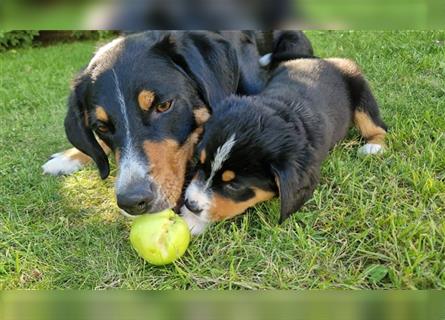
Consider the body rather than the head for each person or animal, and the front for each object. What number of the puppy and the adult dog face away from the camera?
0

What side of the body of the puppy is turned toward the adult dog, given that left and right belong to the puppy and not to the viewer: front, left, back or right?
right

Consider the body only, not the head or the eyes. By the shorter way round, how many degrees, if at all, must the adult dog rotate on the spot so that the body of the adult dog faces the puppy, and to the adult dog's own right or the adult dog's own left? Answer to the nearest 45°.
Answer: approximately 90° to the adult dog's own left

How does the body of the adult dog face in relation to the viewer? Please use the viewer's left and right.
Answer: facing the viewer and to the left of the viewer
